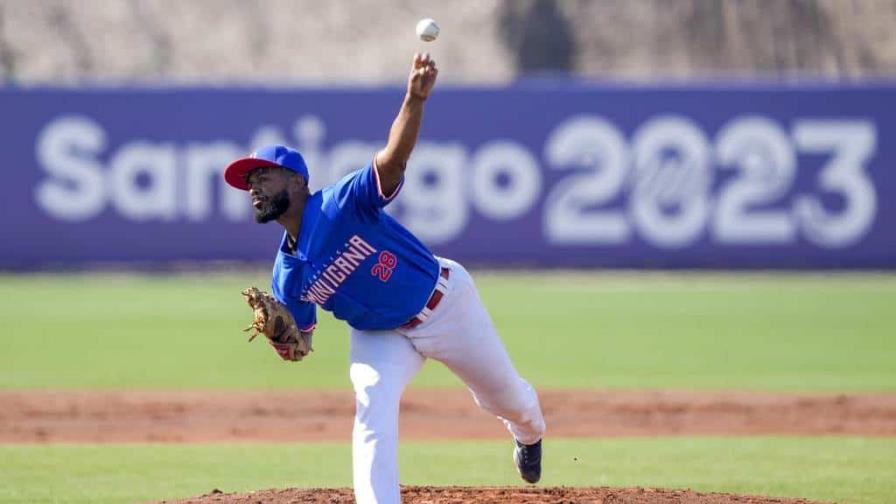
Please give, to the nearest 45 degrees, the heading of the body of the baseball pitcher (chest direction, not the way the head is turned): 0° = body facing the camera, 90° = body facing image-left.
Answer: approximately 45°
